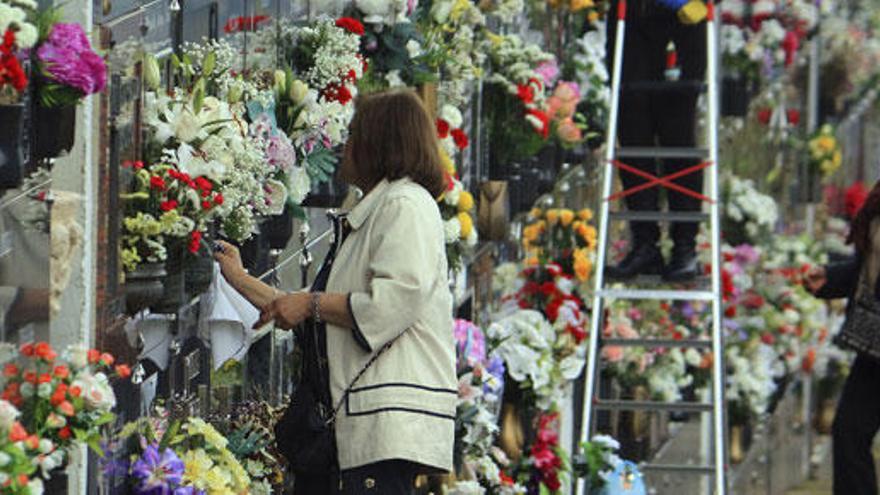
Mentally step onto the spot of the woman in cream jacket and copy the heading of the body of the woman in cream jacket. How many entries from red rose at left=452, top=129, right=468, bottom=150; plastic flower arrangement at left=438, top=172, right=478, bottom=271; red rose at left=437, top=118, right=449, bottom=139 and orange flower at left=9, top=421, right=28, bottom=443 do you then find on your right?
3

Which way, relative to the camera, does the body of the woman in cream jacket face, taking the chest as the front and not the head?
to the viewer's left

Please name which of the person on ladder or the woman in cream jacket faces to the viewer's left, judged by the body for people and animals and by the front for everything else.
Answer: the woman in cream jacket

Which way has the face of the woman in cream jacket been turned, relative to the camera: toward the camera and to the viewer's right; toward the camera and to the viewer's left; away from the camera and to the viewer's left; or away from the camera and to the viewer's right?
away from the camera and to the viewer's left

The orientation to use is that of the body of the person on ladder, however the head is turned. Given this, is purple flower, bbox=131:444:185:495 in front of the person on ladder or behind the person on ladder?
in front

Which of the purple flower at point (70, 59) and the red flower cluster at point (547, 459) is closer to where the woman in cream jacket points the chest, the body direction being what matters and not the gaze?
the purple flower

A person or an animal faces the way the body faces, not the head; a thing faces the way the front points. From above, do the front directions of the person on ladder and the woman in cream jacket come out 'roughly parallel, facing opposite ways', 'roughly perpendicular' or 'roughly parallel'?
roughly perpendicular

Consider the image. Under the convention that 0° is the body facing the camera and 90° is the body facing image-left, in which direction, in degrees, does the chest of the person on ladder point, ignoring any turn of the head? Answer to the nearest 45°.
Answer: approximately 0°

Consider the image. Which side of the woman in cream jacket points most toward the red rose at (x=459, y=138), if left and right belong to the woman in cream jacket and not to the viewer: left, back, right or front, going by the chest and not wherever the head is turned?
right
